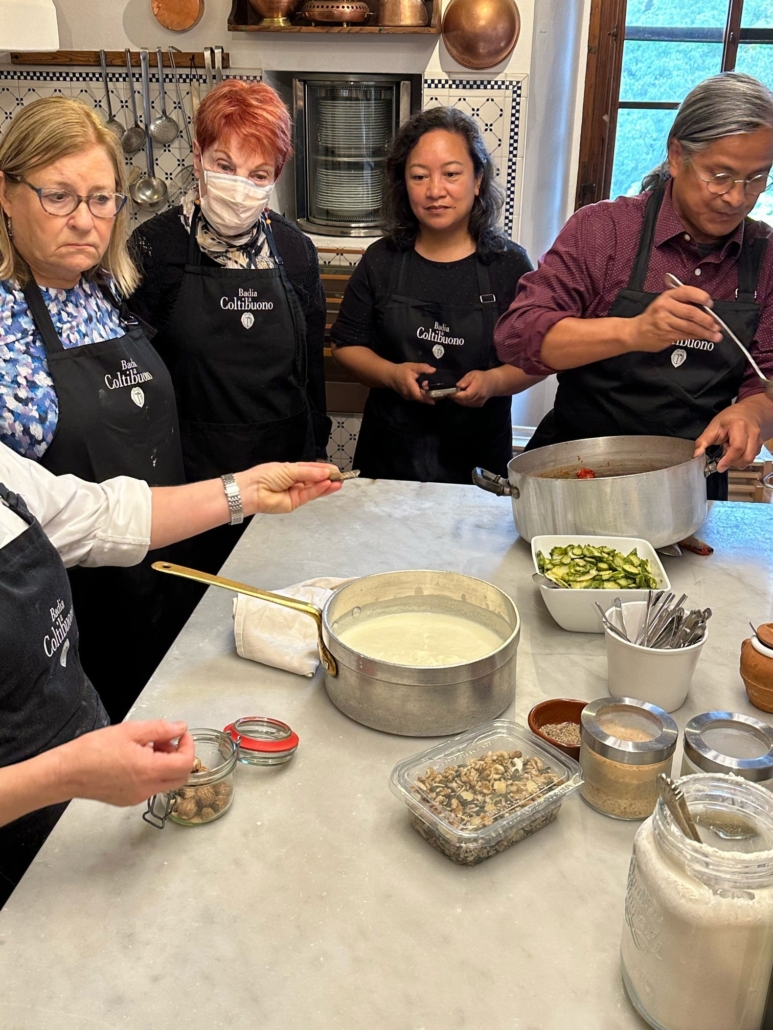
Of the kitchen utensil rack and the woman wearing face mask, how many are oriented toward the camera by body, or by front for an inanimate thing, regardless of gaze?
2

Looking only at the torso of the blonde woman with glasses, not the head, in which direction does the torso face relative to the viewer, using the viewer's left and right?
facing the viewer and to the right of the viewer

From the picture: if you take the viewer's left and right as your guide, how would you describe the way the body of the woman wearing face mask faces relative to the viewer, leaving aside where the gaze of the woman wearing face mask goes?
facing the viewer

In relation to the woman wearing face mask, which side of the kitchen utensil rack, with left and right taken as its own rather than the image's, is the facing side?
front

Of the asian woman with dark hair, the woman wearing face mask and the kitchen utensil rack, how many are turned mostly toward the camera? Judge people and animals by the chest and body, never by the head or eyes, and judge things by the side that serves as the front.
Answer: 3

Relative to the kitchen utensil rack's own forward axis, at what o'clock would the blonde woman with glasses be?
The blonde woman with glasses is roughly at 12 o'clock from the kitchen utensil rack.

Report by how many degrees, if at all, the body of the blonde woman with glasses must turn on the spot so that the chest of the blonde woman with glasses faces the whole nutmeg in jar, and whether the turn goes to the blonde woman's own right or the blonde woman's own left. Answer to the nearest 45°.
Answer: approximately 45° to the blonde woman's own right

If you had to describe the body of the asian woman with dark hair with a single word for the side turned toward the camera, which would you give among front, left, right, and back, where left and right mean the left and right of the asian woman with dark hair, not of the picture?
front

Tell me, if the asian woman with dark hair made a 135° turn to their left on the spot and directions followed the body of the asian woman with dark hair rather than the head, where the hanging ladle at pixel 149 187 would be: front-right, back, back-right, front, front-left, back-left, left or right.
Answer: left

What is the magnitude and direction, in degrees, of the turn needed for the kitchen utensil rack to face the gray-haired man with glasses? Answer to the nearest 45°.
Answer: approximately 45° to its left

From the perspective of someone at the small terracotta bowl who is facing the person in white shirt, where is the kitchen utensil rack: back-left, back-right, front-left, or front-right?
front-right

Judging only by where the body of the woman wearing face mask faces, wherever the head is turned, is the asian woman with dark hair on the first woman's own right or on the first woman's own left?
on the first woman's own left

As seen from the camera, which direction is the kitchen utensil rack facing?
toward the camera

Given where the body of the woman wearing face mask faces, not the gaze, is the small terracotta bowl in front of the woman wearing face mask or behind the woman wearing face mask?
in front
